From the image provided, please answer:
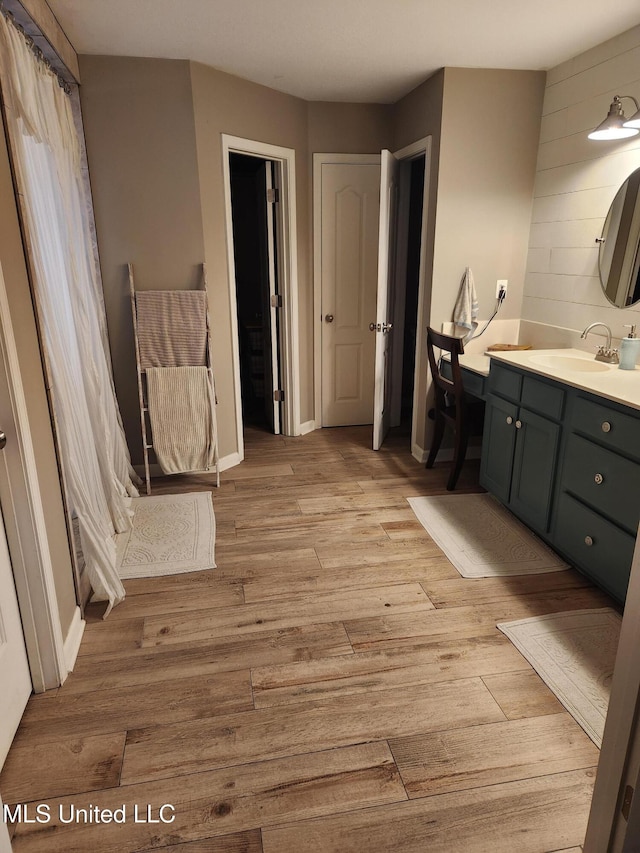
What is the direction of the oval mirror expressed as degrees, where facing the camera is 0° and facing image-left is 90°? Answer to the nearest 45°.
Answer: approximately 45°

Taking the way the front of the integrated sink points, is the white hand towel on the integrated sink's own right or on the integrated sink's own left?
on the integrated sink's own right

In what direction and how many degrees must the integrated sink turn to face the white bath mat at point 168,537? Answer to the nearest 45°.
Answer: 0° — it already faces it

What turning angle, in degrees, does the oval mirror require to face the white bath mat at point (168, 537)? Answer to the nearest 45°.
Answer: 0° — it already faces it

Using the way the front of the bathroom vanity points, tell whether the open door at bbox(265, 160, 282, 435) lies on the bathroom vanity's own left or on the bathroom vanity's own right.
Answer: on the bathroom vanity's own right

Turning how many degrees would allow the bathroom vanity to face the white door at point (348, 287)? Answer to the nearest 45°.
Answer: approximately 90° to its right

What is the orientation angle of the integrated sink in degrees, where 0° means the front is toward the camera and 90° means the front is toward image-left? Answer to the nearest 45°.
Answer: approximately 45°
